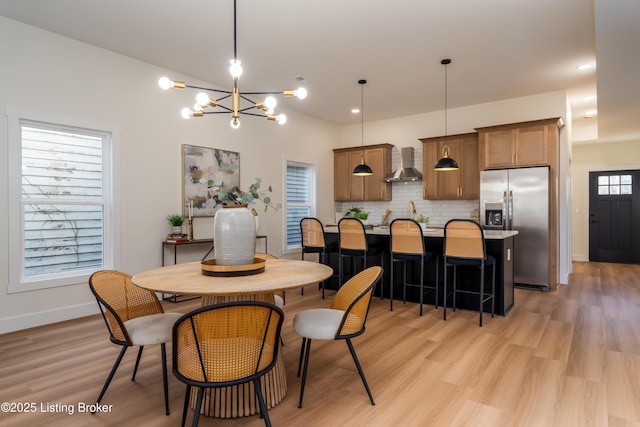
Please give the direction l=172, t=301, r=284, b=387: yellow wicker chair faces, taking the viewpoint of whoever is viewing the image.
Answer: facing away from the viewer

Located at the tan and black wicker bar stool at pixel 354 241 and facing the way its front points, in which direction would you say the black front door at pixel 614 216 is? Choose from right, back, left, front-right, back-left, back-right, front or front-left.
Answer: front

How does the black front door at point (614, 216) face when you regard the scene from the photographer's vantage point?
facing the viewer

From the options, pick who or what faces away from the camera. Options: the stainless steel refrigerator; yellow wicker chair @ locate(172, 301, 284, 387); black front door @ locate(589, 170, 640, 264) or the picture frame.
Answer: the yellow wicker chair

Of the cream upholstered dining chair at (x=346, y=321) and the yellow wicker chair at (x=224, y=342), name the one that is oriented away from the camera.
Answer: the yellow wicker chair

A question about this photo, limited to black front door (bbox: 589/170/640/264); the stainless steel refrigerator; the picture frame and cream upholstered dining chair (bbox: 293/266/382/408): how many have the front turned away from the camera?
0

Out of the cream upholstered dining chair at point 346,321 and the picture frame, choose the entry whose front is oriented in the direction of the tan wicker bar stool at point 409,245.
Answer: the picture frame

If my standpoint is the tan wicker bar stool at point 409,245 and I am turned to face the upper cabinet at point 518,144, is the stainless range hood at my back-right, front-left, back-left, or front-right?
front-left

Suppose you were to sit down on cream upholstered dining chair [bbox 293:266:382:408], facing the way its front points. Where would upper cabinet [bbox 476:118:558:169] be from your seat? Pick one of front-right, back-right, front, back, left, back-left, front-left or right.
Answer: back-right

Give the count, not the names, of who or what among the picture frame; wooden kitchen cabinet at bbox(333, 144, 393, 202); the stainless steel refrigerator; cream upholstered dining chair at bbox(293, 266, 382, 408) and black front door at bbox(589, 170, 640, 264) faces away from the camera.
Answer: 0

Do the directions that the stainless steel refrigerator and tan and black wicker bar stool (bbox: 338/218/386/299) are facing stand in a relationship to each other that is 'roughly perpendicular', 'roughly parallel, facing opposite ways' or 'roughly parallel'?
roughly parallel, facing opposite ways

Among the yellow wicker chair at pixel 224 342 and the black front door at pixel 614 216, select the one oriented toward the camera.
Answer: the black front door

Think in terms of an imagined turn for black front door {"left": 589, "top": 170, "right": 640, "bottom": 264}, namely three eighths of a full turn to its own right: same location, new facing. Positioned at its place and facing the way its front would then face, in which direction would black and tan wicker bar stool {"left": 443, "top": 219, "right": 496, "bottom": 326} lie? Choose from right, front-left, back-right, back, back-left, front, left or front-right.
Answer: back-left

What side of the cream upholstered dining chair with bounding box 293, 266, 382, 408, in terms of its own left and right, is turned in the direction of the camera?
left

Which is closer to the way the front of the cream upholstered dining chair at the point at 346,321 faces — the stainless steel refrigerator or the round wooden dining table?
the round wooden dining table

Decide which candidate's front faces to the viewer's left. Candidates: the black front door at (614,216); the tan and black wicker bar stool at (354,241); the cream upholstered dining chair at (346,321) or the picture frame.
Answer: the cream upholstered dining chair

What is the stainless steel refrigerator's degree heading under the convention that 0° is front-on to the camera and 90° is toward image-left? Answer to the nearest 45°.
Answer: approximately 0°

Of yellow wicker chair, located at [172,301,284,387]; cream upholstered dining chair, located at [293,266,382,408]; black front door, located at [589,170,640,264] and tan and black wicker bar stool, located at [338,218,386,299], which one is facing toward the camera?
the black front door

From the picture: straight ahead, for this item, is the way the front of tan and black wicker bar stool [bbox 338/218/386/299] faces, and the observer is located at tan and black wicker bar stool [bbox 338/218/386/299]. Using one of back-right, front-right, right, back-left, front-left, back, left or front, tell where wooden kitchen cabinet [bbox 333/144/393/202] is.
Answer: front-left

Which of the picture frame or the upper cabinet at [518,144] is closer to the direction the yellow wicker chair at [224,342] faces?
the picture frame
